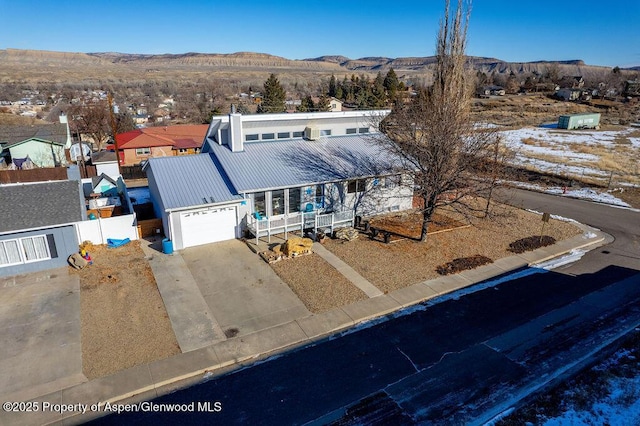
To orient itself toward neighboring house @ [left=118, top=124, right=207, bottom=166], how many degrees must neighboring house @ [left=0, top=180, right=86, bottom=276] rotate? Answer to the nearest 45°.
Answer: approximately 135° to its left

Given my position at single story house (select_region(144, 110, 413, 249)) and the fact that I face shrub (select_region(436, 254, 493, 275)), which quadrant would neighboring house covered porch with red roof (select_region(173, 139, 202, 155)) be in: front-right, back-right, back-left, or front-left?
back-left

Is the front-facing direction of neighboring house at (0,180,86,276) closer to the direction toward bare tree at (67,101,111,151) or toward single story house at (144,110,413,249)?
the single story house

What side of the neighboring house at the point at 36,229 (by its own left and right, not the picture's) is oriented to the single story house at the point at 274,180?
left

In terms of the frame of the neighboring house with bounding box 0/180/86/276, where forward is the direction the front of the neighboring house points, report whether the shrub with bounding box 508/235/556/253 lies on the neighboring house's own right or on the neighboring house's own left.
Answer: on the neighboring house's own left

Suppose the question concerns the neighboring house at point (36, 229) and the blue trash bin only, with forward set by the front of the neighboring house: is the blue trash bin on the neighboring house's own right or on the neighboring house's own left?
on the neighboring house's own left

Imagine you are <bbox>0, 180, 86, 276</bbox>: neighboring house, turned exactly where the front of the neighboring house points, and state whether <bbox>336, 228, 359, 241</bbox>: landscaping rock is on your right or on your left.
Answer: on your left

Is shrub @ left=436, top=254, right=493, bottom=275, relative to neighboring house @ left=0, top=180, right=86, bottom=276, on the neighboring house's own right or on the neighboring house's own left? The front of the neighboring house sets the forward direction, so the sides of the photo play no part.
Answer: on the neighboring house's own left

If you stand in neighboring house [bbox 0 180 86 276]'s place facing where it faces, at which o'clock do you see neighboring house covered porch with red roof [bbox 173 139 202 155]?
neighboring house covered porch with red roof [bbox 173 139 202 155] is roughly at 7 o'clock from neighboring house [bbox 0 180 86 276].

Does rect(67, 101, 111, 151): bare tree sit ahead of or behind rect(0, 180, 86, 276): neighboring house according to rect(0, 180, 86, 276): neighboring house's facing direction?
behind

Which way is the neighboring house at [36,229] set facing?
toward the camera
